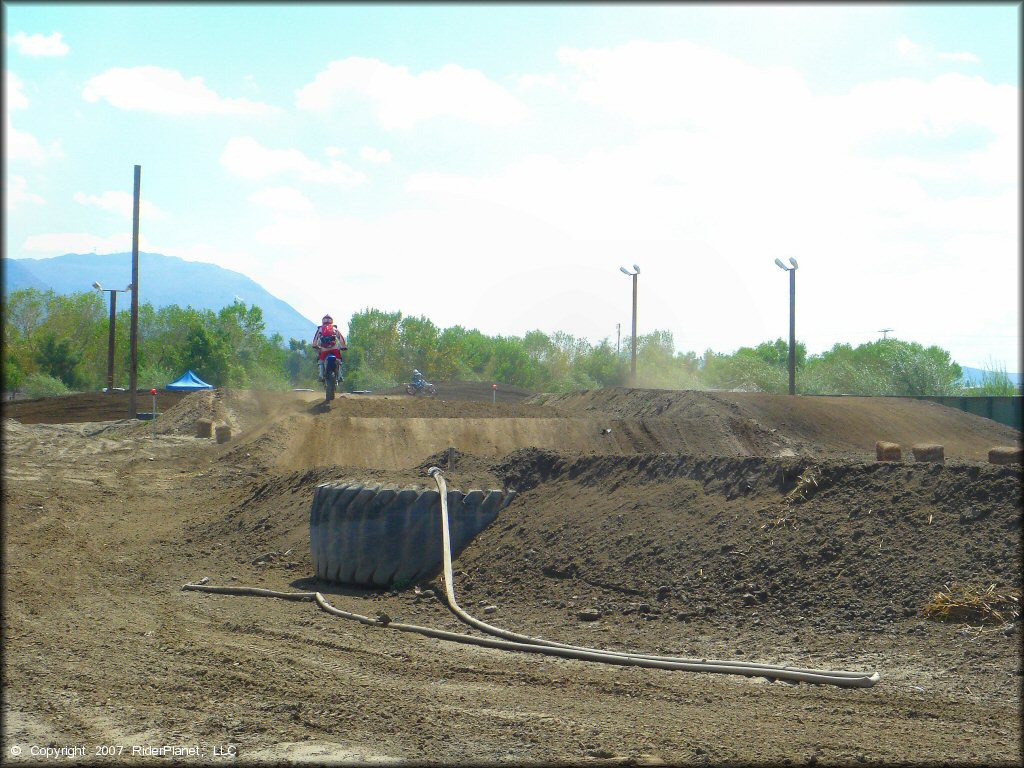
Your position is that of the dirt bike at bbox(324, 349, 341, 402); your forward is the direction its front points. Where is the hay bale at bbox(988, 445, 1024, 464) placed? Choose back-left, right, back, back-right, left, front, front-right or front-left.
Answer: front-left

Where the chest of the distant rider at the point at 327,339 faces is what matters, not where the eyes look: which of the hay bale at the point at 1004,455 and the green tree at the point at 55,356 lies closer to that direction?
the hay bale

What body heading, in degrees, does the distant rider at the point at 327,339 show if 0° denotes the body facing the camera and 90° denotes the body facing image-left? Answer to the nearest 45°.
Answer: approximately 0°

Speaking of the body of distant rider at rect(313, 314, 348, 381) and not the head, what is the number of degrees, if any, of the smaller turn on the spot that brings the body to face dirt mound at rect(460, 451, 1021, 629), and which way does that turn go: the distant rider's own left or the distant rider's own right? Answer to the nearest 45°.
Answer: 0° — they already face it
